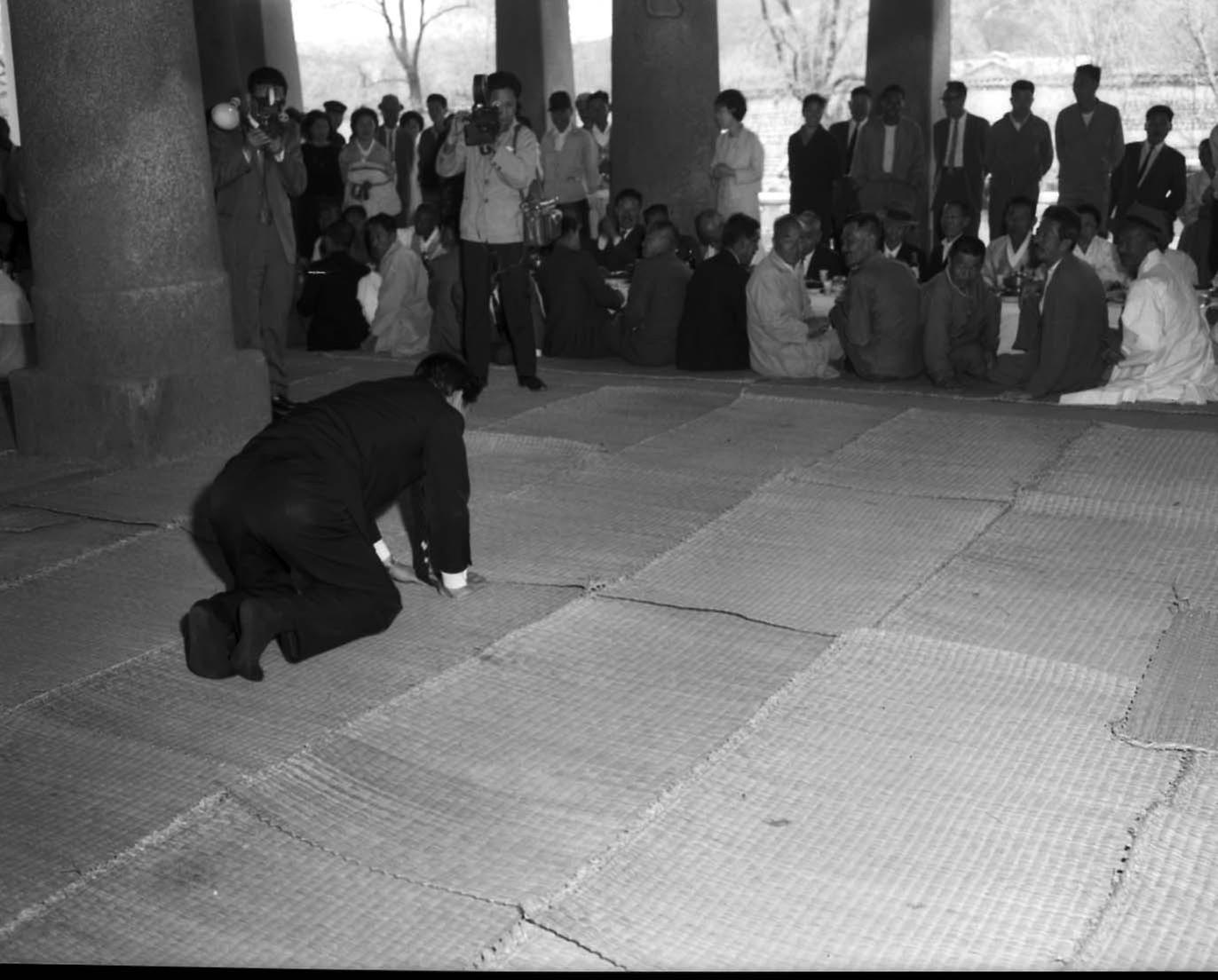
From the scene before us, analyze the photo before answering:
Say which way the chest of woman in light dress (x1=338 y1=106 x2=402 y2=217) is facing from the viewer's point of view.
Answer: toward the camera

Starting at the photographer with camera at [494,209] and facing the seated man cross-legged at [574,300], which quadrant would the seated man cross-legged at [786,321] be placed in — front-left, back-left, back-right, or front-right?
front-right

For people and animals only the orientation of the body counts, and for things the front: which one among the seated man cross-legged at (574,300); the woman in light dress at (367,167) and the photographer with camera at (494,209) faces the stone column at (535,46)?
the seated man cross-legged

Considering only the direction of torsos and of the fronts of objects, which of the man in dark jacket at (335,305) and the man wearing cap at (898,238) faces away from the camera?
the man in dark jacket

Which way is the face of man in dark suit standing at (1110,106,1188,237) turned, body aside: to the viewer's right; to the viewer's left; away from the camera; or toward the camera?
toward the camera

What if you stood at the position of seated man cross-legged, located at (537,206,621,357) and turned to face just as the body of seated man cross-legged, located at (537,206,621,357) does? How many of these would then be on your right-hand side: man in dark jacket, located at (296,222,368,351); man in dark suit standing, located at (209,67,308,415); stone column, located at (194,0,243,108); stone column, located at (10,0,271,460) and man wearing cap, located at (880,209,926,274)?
1

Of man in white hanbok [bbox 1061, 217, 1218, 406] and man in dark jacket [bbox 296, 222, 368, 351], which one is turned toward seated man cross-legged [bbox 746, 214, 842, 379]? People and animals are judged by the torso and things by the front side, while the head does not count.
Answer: the man in white hanbok

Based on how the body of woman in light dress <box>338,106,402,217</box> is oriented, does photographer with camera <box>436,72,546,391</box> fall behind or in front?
in front

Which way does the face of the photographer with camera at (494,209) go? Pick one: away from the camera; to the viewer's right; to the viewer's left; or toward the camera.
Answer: toward the camera

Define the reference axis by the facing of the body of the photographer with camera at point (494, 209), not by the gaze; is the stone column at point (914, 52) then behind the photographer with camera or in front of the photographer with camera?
behind

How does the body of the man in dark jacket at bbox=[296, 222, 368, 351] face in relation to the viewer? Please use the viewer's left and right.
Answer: facing away from the viewer

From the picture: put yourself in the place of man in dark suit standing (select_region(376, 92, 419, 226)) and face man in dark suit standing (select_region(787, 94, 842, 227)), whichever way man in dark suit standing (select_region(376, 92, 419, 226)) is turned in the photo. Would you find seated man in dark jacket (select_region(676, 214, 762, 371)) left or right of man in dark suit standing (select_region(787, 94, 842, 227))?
right

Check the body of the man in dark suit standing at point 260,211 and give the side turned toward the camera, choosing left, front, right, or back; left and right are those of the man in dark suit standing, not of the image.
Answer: front

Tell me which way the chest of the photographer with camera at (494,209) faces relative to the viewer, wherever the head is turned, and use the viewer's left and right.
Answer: facing the viewer

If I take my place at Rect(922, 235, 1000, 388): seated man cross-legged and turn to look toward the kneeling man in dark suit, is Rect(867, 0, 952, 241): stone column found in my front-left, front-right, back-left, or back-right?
back-right
